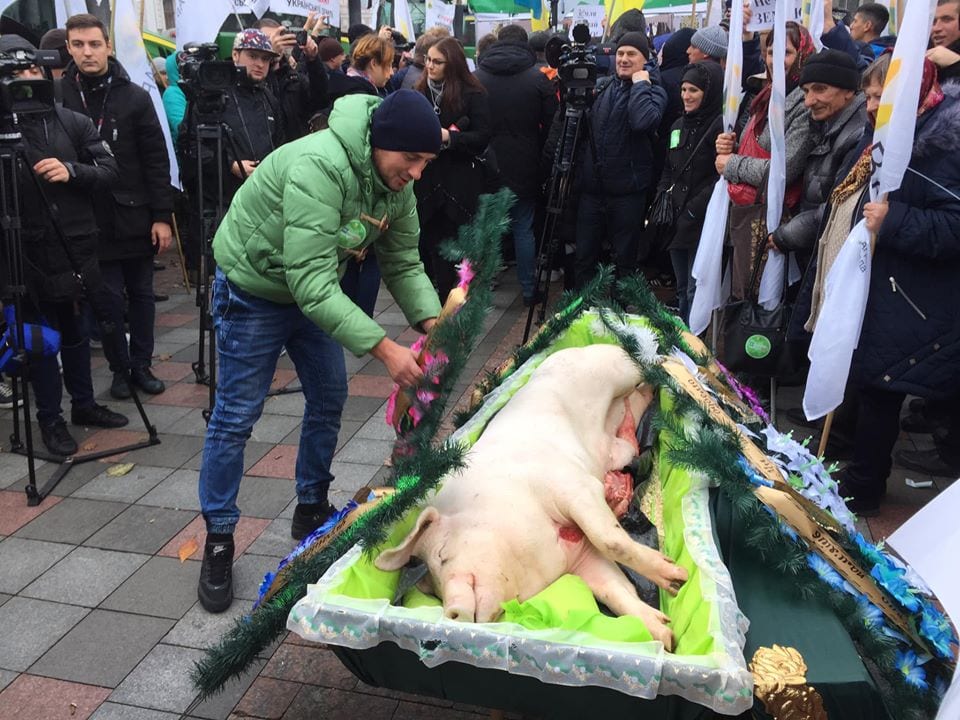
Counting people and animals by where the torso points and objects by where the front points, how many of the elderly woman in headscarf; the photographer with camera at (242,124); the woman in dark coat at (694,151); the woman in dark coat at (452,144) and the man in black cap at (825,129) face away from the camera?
0

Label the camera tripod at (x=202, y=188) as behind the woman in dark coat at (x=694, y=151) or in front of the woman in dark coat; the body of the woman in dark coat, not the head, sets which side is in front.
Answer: in front

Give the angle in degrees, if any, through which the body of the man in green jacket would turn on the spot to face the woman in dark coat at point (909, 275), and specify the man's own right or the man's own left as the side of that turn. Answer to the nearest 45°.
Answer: approximately 45° to the man's own left

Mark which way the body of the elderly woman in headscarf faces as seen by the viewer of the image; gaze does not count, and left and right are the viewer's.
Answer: facing the viewer and to the left of the viewer

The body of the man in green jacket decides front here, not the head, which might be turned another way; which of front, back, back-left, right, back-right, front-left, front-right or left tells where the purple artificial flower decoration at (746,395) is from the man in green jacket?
front-left

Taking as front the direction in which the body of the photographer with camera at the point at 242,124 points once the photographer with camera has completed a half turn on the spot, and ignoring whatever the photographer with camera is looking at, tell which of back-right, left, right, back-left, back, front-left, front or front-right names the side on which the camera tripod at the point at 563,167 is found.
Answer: back-right

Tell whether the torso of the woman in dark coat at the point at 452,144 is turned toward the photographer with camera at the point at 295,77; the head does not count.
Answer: no

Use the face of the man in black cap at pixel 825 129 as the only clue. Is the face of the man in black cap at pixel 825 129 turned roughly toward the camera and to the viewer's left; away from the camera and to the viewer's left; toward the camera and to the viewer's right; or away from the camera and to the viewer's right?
toward the camera and to the viewer's left

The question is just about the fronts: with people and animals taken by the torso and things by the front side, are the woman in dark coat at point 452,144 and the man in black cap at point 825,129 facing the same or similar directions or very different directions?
same or similar directions

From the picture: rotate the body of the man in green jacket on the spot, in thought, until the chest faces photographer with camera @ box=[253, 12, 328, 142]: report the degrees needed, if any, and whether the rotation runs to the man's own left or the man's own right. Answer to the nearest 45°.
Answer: approximately 135° to the man's own left

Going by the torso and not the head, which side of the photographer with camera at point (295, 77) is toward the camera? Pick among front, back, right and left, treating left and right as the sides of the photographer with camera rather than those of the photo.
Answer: front

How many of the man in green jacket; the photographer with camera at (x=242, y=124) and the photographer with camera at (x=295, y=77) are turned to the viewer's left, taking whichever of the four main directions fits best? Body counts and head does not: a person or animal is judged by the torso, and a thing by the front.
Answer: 0

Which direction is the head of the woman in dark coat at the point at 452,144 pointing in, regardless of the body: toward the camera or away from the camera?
toward the camera

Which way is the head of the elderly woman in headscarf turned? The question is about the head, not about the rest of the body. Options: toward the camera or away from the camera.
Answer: toward the camera

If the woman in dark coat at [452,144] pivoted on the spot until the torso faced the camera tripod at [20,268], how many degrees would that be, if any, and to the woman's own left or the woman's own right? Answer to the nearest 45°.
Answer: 0° — they already face it

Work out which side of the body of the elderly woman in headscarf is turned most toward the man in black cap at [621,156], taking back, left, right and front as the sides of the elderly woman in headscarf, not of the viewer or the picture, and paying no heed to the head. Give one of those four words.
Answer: right
